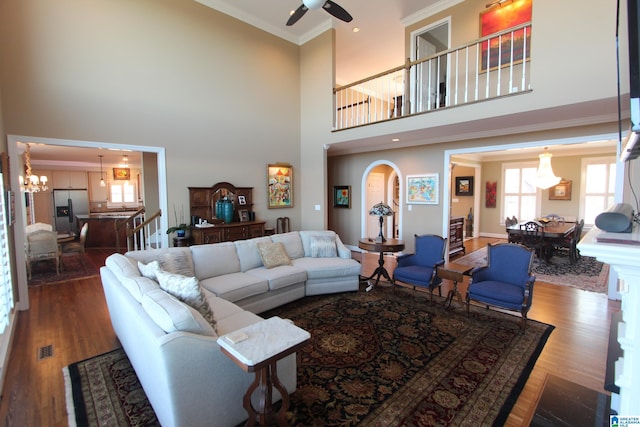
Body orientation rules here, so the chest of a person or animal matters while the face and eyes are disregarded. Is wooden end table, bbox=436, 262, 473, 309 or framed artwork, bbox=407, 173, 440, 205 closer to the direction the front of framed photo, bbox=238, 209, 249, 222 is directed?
the wooden end table

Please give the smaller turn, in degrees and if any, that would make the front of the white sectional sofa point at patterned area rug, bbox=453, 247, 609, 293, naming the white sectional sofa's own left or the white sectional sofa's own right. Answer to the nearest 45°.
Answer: approximately 45° to the white sectional sofa's own left

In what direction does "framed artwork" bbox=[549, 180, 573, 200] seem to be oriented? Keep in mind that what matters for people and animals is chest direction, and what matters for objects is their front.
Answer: toward the camera

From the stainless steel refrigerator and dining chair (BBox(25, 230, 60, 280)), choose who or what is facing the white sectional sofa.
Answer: the stainless steel refrigerator

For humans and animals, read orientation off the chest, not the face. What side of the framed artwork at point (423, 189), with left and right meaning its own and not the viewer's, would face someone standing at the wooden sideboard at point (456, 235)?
back

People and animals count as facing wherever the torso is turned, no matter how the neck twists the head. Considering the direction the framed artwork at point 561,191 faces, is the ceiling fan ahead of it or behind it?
ahead

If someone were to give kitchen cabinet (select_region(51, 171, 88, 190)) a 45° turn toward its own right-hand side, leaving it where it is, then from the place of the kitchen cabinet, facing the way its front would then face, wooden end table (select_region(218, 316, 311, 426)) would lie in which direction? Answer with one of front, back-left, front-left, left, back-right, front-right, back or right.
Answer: front-left

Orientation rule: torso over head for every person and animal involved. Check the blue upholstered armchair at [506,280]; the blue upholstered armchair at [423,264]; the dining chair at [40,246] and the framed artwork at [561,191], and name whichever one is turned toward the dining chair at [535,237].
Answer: the framed artwork

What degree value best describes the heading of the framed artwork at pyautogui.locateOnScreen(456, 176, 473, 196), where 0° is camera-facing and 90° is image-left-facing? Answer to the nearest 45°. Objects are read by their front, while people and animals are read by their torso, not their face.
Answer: approximately 0°

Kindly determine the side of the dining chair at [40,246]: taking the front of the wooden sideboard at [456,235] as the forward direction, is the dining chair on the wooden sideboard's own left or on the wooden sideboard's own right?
on the wooden sideboard's own right

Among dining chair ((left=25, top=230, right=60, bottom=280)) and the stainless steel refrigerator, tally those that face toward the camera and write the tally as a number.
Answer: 1

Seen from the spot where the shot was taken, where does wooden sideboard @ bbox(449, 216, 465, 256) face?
facing the viewer and to the right of the viewer

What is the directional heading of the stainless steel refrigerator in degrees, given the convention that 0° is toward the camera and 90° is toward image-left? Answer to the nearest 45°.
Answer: approximately 0°
